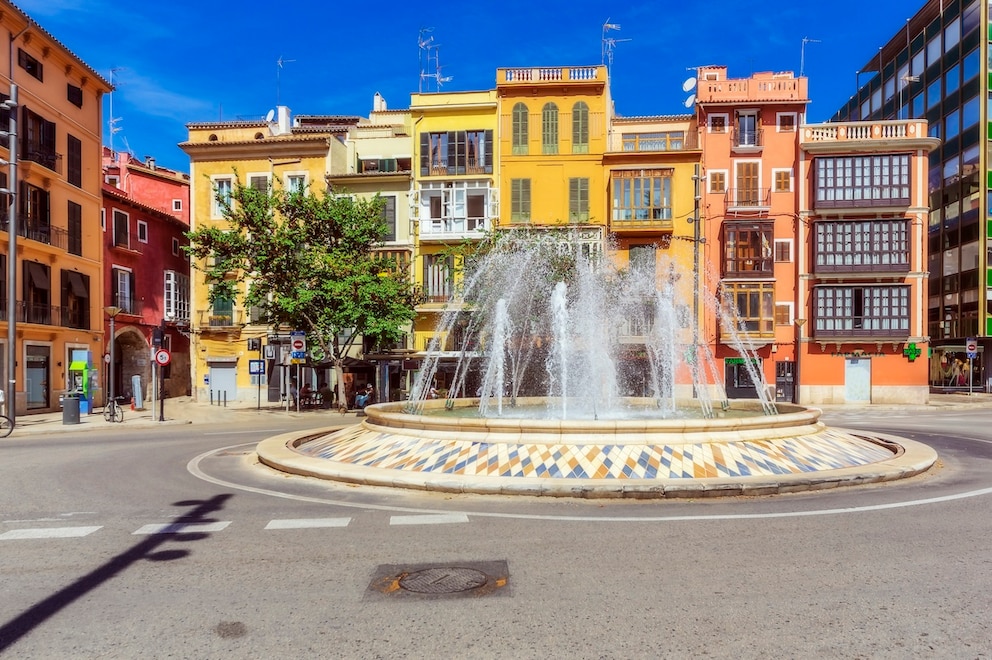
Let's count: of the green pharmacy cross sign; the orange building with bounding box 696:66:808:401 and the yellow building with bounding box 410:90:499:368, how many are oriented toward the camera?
3

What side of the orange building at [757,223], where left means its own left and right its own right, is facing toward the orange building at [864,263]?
left

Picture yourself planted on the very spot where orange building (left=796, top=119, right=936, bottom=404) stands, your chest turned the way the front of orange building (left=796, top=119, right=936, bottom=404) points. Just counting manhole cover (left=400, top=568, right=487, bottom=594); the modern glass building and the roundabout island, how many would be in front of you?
2

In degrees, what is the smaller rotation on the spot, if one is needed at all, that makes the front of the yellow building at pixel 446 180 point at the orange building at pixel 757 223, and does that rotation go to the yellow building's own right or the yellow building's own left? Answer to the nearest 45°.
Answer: approximately 90° to the yellow building's own left

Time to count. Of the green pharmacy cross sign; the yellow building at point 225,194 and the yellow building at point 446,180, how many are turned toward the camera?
3

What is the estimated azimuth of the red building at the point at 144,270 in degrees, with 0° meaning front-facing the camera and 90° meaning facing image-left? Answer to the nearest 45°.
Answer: approximately 315°

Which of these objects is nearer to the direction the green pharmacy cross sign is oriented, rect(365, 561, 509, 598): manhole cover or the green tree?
the manhole cover

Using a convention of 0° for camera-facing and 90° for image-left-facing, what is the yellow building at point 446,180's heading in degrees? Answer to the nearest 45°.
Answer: approximately 0°

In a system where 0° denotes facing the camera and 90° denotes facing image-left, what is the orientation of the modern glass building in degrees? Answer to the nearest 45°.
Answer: approximately 45°

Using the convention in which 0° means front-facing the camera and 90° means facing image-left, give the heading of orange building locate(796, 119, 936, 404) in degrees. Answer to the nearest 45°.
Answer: approximately 0°
